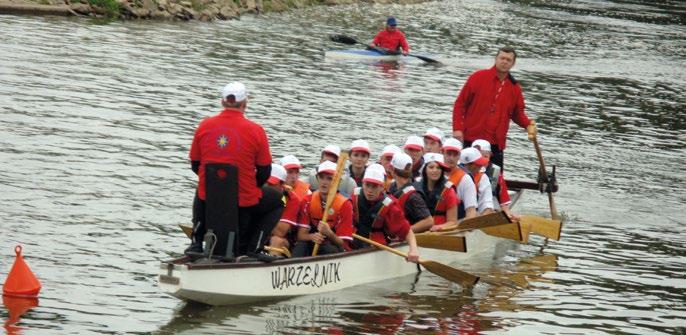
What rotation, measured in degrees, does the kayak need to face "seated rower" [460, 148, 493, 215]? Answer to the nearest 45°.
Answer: approximately 90° to its left

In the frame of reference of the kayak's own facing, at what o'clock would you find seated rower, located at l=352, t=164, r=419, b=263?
The seated rower is roughly at 9 o'clock from the kayak.

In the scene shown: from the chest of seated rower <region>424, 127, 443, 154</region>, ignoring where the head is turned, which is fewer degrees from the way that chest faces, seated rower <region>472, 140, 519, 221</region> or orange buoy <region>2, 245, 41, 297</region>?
the orange buoy

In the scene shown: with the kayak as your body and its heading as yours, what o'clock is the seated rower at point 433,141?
The seated rower is roughly at 9 o'clock from the kayak.

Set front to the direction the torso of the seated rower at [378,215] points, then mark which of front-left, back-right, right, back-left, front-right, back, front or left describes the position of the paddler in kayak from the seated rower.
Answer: back-right

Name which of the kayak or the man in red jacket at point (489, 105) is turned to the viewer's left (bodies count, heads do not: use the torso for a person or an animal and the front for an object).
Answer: the kayak

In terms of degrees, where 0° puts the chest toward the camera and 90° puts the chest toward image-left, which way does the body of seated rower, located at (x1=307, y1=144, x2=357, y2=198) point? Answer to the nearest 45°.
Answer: approximately 45°

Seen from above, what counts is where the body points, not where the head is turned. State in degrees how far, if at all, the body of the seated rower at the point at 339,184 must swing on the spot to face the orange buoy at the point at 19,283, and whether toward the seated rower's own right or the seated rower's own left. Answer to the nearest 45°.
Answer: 0° — they already face it

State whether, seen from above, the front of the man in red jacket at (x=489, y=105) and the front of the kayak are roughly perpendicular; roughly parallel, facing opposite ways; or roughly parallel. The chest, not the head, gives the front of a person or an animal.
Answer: roughly perpendicular

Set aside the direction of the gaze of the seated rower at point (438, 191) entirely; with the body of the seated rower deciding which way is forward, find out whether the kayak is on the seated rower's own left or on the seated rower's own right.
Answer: on the seated rower's own right

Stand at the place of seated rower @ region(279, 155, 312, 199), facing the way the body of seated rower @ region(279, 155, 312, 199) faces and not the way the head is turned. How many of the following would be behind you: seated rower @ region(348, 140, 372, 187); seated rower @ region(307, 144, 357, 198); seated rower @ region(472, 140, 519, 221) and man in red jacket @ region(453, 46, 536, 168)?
4

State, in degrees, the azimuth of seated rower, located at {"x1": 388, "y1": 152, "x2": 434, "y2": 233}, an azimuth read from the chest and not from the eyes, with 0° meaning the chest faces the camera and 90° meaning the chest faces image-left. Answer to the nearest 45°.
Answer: approximately 45°

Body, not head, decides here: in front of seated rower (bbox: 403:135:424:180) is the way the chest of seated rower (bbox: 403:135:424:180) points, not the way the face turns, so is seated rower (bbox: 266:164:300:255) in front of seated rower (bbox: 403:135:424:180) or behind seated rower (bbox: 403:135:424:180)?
in front

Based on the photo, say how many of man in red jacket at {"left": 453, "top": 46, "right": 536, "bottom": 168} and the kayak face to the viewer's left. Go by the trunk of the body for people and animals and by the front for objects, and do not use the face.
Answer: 1

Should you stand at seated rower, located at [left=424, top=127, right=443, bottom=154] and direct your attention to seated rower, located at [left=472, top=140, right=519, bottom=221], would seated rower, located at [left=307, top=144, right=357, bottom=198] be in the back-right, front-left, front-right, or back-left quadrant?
back-right
